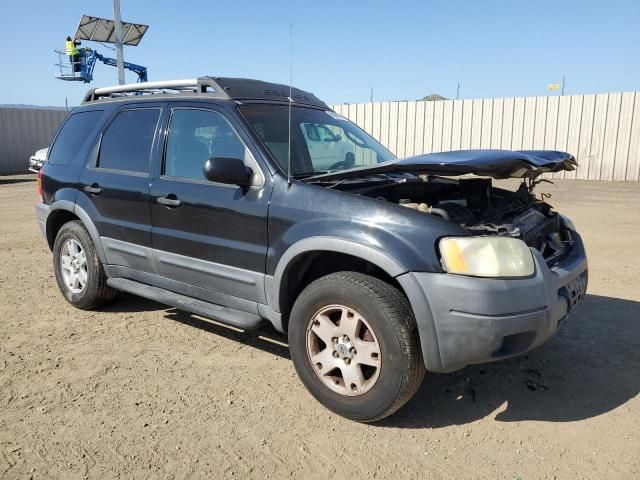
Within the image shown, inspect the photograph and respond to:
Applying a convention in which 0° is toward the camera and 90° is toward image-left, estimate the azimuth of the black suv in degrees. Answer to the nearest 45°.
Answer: approximately 315°

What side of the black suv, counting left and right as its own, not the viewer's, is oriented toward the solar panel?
back

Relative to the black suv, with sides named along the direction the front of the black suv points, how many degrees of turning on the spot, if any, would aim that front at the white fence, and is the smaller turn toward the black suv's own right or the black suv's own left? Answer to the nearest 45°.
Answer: approximately 90° to the black suv's own left

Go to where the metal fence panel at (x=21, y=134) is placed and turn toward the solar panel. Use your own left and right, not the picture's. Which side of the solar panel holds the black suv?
right

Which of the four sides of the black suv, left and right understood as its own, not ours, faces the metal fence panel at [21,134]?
back

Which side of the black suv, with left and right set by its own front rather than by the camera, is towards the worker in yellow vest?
back
